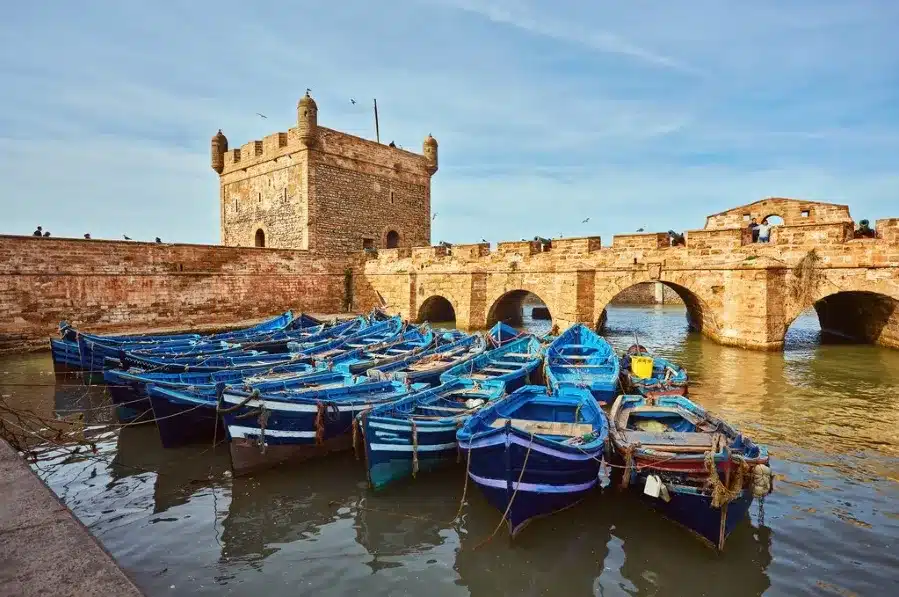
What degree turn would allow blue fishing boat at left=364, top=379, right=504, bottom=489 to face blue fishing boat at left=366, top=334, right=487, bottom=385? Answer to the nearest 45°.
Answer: approximately 135° to its right

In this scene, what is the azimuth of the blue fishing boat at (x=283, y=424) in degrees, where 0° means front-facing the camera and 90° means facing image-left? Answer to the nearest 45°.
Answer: approximately 45°

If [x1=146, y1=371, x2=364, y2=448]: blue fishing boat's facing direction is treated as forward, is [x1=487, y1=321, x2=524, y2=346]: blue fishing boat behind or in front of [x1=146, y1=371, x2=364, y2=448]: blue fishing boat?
behind

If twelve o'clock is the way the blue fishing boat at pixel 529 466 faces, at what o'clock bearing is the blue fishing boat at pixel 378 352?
the blue fishing boat at pixel 378 352 is roughly at 5 o'clock from the blue fishing boat at pixel 529 466.

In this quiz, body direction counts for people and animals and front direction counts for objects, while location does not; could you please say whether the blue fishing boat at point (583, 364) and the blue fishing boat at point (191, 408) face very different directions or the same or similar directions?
very different directions

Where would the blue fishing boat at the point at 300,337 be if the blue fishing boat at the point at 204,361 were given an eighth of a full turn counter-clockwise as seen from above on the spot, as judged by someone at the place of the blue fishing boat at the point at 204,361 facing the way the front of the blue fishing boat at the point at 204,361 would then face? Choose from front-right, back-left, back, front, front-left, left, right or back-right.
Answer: back

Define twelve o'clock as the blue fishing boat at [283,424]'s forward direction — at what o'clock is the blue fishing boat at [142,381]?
the blue fishing boat at [142,381] is roughly at 3 o'clock from the blue fishing boat at [283,424].

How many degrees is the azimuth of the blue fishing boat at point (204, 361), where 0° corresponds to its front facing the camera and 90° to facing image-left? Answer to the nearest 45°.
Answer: approximately 90°

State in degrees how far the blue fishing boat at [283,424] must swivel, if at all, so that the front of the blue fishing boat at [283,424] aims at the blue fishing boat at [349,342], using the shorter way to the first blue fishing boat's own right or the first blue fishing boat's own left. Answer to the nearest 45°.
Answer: approximately 135° to the first blue fishing boat's own right

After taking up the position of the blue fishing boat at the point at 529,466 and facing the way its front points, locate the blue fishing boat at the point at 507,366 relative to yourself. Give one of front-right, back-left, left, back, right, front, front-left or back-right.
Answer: back

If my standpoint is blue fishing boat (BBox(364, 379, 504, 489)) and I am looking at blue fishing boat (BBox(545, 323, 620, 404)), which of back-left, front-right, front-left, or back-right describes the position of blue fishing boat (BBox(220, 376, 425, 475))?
back-left
